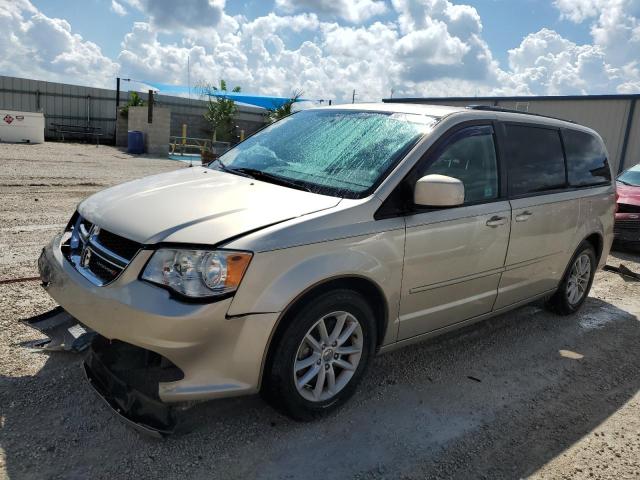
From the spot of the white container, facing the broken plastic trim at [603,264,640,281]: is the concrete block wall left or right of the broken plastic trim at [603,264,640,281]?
left

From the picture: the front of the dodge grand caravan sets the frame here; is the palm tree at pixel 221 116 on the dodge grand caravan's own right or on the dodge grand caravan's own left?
on the dodge grand caravan's own right

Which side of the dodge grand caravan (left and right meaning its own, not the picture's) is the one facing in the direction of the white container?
right

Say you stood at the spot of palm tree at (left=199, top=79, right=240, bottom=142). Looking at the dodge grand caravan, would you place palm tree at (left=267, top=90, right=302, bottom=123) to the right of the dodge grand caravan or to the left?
left

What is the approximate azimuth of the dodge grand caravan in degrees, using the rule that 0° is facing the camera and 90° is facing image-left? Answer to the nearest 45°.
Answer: approximately 45°

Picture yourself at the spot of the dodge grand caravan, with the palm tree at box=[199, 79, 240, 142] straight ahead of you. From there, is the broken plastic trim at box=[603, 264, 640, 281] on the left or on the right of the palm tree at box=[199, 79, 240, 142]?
right

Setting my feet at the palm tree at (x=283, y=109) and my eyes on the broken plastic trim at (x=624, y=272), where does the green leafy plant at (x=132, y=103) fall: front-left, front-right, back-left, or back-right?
back-right

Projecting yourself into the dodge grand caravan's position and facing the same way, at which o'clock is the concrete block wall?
The concrete block wall is roughly at 4 o'clock from the dodge grand caravan.

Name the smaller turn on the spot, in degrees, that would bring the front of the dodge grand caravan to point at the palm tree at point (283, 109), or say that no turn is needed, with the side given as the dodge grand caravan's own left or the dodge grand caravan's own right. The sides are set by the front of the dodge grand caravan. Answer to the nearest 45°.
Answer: approximately 135° to the dodge grand caravan's own right

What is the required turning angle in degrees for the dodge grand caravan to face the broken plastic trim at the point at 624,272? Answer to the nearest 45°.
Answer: approximately 180°
